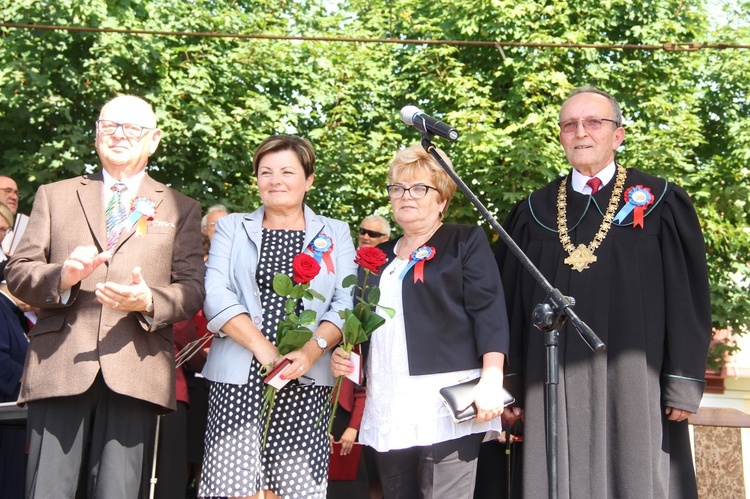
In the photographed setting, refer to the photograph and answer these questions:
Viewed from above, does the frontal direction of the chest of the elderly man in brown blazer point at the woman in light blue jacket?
no

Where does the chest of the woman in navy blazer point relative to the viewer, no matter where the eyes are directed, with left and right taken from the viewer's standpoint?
facing the viewer and to the left of the viewer

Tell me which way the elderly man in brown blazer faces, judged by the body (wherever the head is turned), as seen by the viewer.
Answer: toward the camera

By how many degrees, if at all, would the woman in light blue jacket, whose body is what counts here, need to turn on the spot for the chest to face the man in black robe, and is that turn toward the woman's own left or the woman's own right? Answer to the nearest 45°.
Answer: approximately 90° to the woman's own left

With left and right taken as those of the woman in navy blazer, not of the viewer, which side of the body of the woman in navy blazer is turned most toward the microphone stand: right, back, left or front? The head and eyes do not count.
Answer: left

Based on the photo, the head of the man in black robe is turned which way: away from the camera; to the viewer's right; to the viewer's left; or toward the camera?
toward the camera

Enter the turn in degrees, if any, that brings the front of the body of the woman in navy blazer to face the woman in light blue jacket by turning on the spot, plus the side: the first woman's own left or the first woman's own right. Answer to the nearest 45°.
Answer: approximately 45° to the first woman's own right

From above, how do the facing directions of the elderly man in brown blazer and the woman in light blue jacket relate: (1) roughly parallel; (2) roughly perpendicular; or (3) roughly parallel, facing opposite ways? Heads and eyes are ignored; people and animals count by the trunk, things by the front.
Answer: roughly parallel

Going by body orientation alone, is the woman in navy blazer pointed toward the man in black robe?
no

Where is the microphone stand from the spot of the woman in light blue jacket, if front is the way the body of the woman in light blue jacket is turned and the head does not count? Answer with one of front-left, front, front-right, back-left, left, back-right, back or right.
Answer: front-left

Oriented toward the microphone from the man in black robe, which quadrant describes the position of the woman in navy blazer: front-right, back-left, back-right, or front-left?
front-right

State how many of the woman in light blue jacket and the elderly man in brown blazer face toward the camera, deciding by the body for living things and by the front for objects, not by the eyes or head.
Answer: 2

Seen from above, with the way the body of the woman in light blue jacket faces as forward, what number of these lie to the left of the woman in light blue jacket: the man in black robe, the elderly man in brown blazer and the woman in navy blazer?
2

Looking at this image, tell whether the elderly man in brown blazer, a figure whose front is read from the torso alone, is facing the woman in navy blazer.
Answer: no

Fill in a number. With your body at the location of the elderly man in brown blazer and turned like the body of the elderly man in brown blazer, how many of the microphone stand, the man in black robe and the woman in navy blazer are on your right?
0

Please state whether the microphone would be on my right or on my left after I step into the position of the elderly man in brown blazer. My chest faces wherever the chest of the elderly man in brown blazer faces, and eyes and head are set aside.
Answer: on my left

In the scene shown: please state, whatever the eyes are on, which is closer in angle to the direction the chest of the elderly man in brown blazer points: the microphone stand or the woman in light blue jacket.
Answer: the microphone stand

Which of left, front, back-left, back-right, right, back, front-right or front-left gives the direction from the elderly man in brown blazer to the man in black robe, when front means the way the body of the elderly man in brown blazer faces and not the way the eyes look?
left
